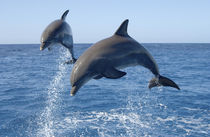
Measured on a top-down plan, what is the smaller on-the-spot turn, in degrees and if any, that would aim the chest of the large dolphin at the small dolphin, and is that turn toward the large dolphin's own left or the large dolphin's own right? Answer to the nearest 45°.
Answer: approximately 45° to the large dolphin's own right

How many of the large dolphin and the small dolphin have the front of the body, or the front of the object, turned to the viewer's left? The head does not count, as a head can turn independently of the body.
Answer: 2

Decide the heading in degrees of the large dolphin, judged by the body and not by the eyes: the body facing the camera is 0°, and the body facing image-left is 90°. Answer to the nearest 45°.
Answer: approximately 90°

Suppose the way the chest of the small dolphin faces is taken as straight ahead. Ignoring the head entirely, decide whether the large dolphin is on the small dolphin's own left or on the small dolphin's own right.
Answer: on the small dolphin's own left

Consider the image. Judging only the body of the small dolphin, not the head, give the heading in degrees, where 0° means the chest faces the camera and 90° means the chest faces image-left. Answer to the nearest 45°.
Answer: approximately 90°
